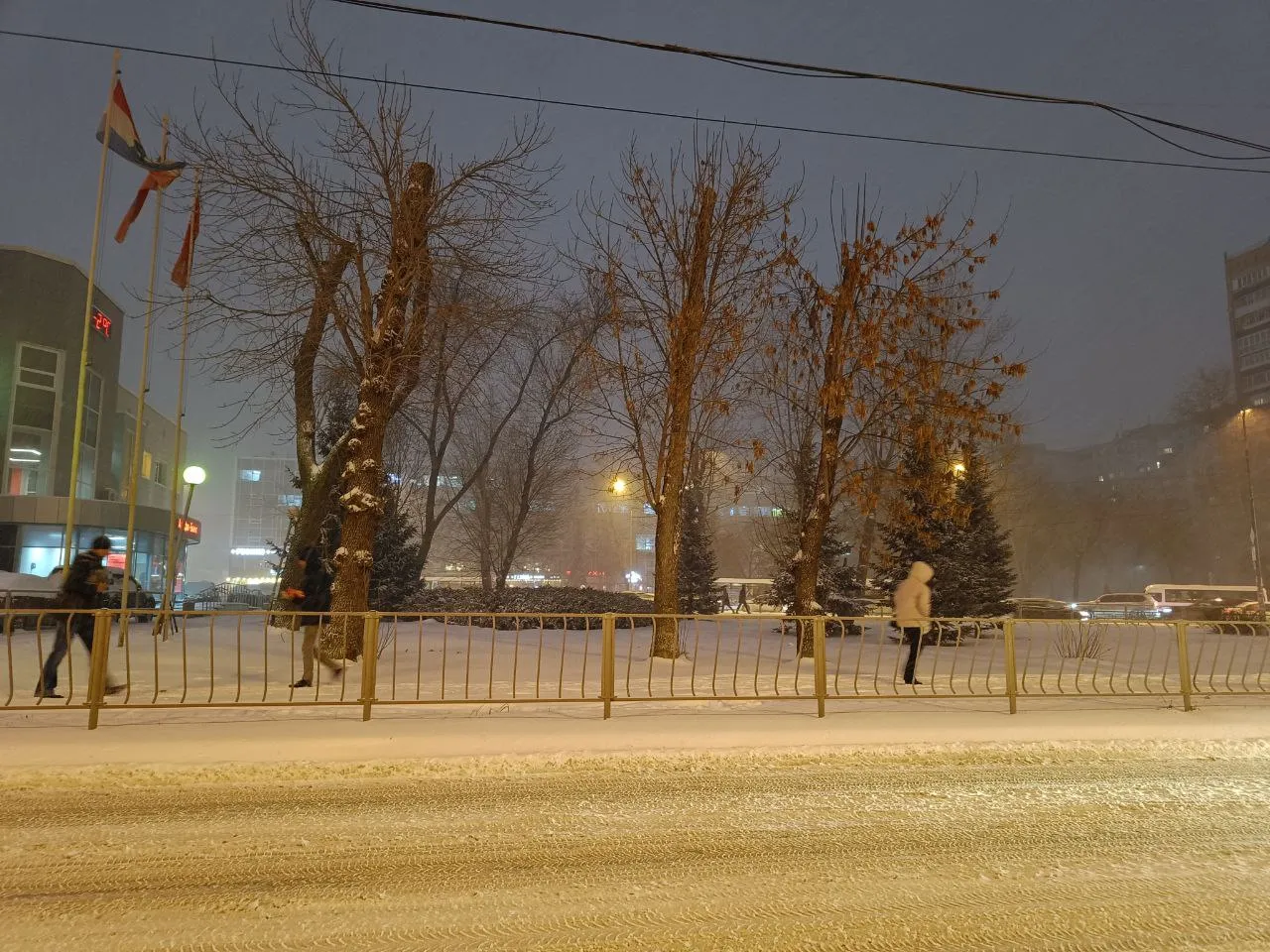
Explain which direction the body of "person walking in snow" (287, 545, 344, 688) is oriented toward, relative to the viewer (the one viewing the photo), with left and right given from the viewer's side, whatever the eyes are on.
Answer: facing to the left of the viewer

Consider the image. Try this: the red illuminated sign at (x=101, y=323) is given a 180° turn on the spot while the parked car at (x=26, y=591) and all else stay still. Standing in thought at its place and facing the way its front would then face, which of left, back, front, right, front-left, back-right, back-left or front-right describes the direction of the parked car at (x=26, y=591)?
back-left

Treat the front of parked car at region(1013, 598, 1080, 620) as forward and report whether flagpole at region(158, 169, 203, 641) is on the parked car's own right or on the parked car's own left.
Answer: on the parked car's own right

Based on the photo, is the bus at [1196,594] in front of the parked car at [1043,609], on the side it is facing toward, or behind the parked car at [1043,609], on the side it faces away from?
in front

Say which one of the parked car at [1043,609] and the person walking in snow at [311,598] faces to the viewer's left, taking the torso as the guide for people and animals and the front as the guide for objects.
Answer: the person walking in snow

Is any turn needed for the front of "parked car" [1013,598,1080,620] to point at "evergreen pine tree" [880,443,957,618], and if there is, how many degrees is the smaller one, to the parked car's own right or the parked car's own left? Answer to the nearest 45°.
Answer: approximately 90° to the parked car's own right

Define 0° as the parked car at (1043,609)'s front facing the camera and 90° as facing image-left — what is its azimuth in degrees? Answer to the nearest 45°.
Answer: approximately 270°
